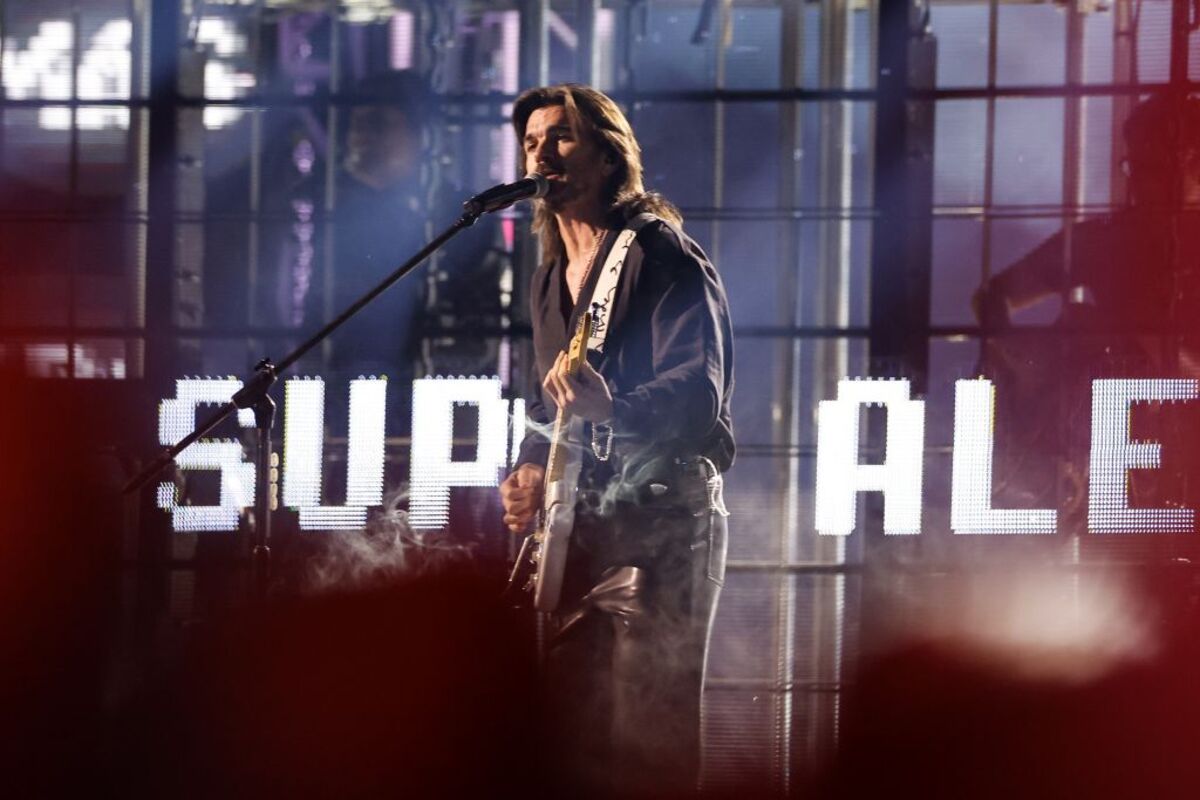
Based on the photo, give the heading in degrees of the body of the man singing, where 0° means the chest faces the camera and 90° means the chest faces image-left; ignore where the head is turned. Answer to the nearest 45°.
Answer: approximately 45°

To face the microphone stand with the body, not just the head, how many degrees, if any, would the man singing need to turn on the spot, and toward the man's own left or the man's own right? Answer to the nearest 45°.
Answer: approximately 45° to the man's own right

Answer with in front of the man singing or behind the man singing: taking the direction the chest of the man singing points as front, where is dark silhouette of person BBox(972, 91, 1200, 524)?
behind

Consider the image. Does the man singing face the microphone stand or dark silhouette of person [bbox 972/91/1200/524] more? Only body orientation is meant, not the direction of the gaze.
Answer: the microphone stand
